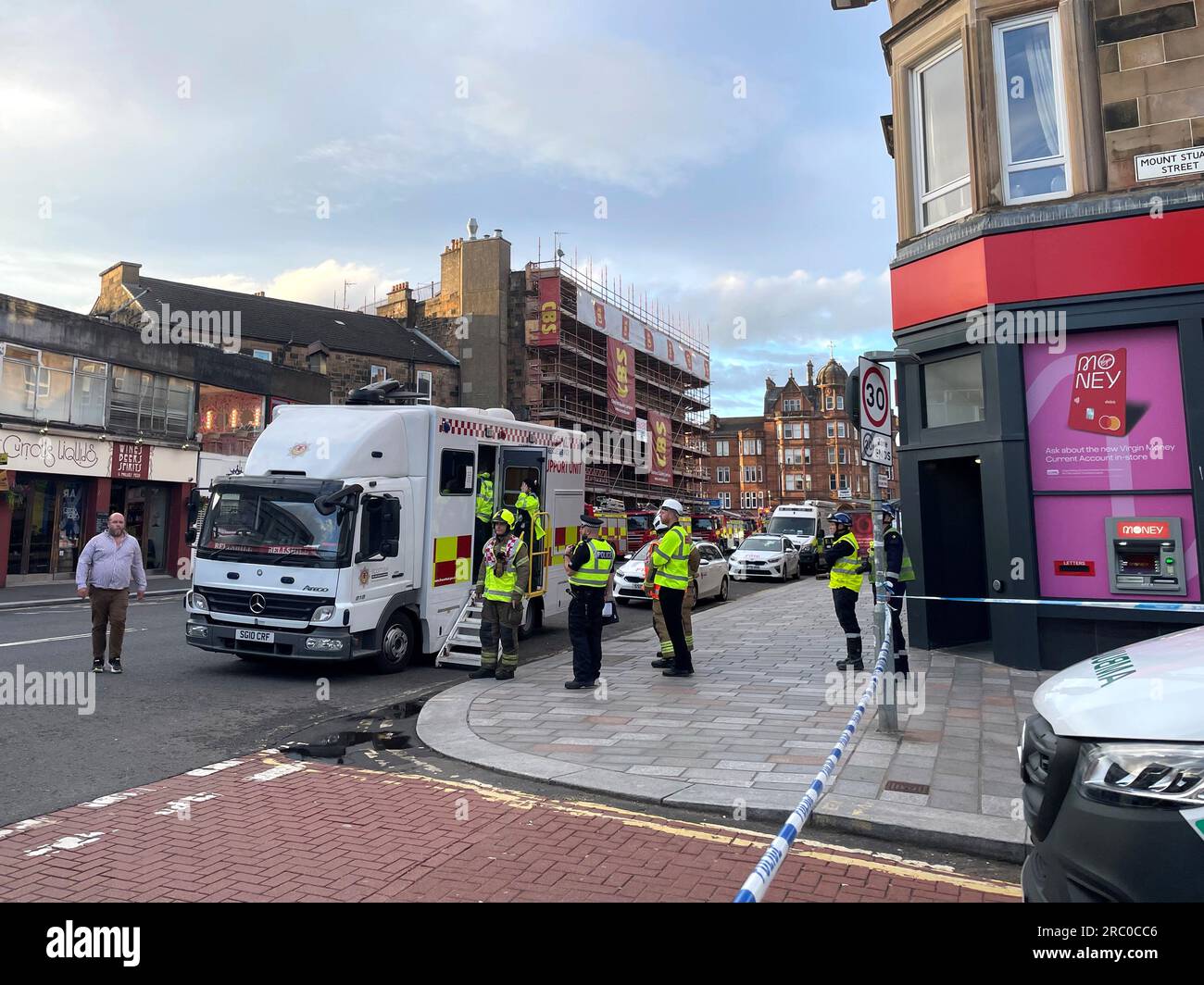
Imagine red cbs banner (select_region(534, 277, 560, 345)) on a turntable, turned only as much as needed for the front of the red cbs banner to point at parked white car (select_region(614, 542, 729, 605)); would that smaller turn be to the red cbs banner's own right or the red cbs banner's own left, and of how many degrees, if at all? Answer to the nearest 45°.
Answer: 0° — it already faces it

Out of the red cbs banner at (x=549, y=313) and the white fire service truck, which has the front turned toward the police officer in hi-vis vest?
the red cbs banner

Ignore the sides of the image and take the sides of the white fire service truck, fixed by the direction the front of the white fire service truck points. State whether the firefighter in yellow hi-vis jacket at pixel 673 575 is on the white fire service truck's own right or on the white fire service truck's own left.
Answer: on the white fire service truck's own left

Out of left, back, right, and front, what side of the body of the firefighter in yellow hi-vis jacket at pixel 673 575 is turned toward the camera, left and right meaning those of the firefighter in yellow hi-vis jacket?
left

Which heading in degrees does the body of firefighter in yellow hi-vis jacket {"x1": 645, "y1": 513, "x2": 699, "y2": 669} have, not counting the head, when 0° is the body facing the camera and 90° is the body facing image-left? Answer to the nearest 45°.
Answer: approximately 90°

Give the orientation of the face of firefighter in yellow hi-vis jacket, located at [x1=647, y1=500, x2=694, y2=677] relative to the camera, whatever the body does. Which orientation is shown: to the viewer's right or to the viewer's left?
to the viewer's left

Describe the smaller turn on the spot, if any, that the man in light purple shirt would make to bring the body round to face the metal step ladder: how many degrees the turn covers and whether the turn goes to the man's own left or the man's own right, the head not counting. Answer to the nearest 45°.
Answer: approximately 90° to the man's own left

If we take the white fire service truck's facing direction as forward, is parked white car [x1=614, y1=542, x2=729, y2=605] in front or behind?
behind
